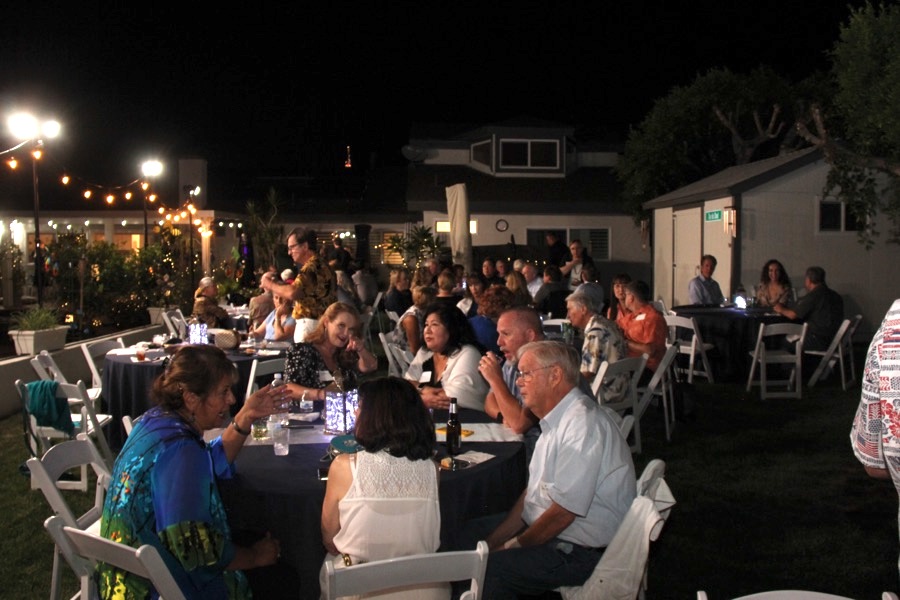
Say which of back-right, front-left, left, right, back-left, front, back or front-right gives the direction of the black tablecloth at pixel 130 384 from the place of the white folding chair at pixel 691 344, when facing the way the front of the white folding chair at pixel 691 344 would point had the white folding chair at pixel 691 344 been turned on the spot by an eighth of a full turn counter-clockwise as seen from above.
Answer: back-left

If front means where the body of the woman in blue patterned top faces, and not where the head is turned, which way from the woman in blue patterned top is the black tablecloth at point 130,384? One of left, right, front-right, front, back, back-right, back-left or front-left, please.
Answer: left

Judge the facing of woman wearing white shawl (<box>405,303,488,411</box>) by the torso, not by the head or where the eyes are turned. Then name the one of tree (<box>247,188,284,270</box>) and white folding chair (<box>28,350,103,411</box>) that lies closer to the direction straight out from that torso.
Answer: the white folding chair

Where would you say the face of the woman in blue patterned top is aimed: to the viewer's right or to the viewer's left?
to the viewer's right

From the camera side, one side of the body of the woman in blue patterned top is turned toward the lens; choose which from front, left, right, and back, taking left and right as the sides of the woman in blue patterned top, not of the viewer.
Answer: right

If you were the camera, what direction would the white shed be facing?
facing the viewer and to the left of the viewer

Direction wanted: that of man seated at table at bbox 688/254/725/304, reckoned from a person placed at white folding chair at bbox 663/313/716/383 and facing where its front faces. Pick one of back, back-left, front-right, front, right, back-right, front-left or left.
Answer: front-left

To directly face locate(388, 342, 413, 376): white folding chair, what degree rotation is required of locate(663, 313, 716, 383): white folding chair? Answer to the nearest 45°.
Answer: approximately 180°

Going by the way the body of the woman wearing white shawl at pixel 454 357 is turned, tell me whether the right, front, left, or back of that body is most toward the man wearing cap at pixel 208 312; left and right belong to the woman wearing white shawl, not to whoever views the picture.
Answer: right

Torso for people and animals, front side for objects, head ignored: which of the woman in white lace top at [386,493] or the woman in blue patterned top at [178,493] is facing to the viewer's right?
the woman in blue patterned top

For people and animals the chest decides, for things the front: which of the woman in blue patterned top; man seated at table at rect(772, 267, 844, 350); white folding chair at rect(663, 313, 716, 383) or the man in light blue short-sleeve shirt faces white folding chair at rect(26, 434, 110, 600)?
the man in light blue short-sleeve shirt

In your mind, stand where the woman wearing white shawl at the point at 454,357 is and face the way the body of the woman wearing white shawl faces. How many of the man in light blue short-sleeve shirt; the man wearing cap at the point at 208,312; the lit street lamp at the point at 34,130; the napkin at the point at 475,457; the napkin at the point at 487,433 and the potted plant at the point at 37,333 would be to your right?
3

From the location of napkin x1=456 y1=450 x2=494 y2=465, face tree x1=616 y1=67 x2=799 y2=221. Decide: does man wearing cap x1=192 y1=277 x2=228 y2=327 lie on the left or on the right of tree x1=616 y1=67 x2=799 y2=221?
left

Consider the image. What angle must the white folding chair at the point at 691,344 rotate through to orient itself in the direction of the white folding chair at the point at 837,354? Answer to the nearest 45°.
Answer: approximately 45° to its right

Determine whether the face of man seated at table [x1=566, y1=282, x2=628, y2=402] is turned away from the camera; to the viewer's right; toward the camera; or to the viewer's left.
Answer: to the viewer's left

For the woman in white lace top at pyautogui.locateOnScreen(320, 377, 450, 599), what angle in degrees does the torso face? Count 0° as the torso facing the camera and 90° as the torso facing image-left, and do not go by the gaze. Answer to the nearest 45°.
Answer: approximately 180°

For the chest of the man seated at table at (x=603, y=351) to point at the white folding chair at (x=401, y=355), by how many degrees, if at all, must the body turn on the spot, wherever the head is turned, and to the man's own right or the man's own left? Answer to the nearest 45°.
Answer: approximately 45° to the man's own right

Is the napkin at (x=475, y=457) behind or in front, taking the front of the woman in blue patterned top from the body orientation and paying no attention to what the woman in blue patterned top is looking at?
in front

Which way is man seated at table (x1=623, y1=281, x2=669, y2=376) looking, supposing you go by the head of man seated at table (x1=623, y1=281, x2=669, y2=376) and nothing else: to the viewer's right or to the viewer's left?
to the viewer's left

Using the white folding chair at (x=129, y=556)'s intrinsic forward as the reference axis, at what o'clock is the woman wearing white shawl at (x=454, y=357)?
The woman wearing white shawl is roughly at 12 o'clock from the white folding chair.

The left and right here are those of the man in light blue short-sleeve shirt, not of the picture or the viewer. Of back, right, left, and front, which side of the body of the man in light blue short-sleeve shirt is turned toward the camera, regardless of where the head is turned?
left
